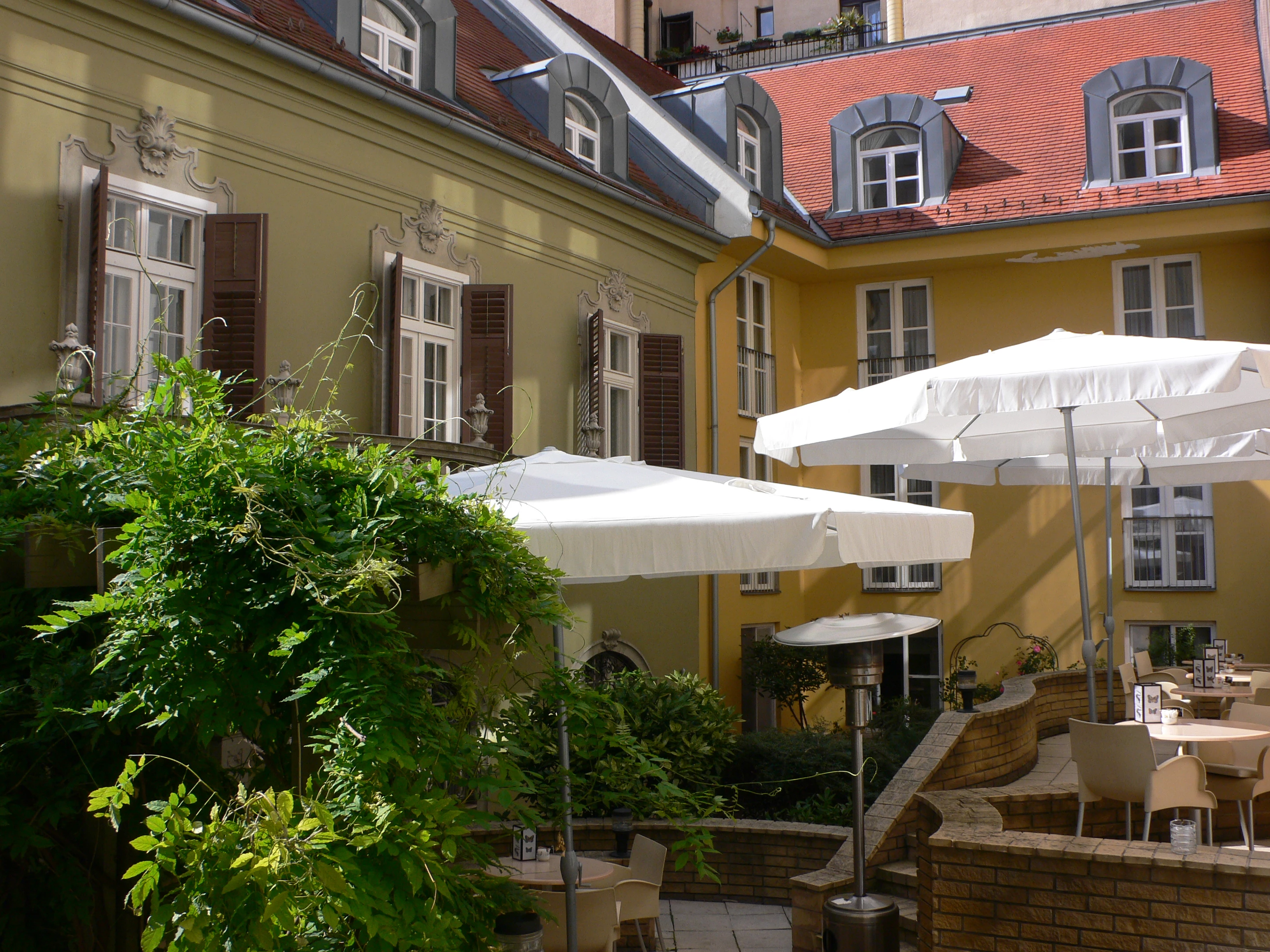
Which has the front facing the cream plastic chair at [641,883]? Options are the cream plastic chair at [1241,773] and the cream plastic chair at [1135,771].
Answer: the cream plastic chair at [1241,773]

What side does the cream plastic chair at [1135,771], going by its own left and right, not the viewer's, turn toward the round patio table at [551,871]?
back

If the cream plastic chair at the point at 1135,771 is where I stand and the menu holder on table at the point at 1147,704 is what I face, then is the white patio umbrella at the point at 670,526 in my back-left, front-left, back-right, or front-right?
back-left

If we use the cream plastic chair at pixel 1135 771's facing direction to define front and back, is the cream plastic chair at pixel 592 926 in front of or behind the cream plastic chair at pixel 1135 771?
behind

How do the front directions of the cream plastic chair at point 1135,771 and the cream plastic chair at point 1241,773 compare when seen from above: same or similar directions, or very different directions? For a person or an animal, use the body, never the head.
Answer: very different directions

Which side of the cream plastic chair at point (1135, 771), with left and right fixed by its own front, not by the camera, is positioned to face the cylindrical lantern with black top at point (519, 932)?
back

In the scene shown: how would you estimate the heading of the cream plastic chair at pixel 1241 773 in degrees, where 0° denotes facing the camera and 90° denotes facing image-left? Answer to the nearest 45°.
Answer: approximately 45°

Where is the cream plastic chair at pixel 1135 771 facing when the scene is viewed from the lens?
facing away from the viewer and to the right of the viewer

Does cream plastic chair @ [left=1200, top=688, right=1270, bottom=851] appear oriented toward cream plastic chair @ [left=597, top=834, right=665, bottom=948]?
yes

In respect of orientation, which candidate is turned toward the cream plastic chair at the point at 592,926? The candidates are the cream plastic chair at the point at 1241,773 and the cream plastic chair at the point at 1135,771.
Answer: the cream plastic chair at the point at 1241,773
